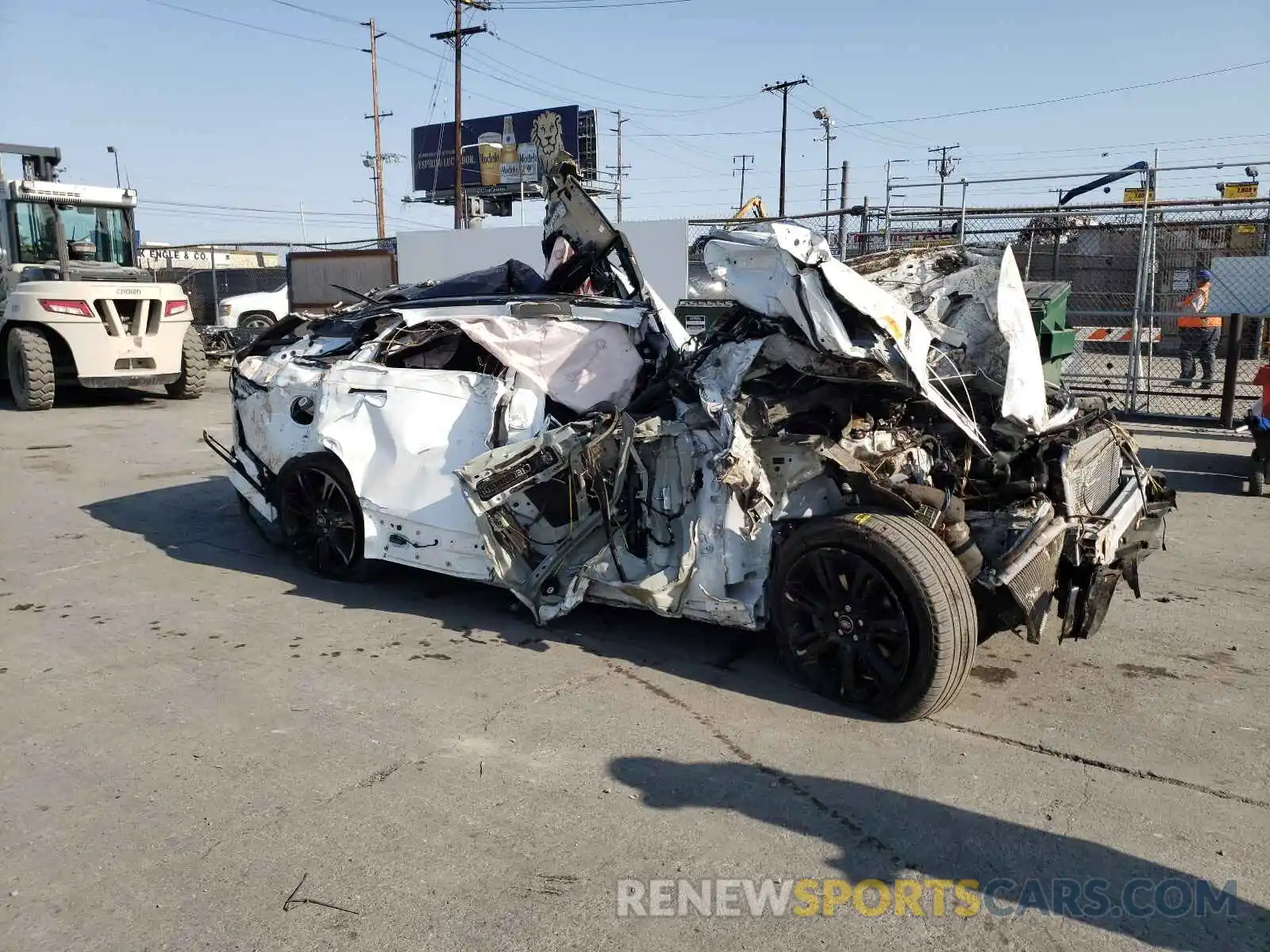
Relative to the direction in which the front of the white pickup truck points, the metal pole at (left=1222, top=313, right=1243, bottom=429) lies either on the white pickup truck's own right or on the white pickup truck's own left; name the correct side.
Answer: on the white pickup truck's own left

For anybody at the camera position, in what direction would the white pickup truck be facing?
facing to the left of the viewer

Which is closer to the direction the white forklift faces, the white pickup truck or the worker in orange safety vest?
the white pickup truck

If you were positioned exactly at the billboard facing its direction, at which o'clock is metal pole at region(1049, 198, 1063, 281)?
The metal pole is roughly at 10 o'clock from the billboard.

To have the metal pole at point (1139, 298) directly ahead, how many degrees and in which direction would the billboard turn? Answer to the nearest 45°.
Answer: approximately 45° to its left

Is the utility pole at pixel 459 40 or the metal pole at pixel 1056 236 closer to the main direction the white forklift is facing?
the utility pole

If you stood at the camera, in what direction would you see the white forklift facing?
facing away from the viewer and to the left of the viewer

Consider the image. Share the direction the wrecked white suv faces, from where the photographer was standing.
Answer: facing the viewer and to the right of the viewer

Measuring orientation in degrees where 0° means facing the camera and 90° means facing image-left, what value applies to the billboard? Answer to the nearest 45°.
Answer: approximately 45°

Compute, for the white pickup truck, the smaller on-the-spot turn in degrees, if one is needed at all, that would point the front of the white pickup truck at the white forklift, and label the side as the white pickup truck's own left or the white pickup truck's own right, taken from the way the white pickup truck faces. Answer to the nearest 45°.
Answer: approximately 90° to the white pickup truck's own left

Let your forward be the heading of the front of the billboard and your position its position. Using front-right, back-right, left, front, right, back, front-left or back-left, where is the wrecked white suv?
front-left

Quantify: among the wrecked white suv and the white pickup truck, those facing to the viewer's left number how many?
1

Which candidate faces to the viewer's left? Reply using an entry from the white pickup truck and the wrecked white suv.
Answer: the white pickup truck
